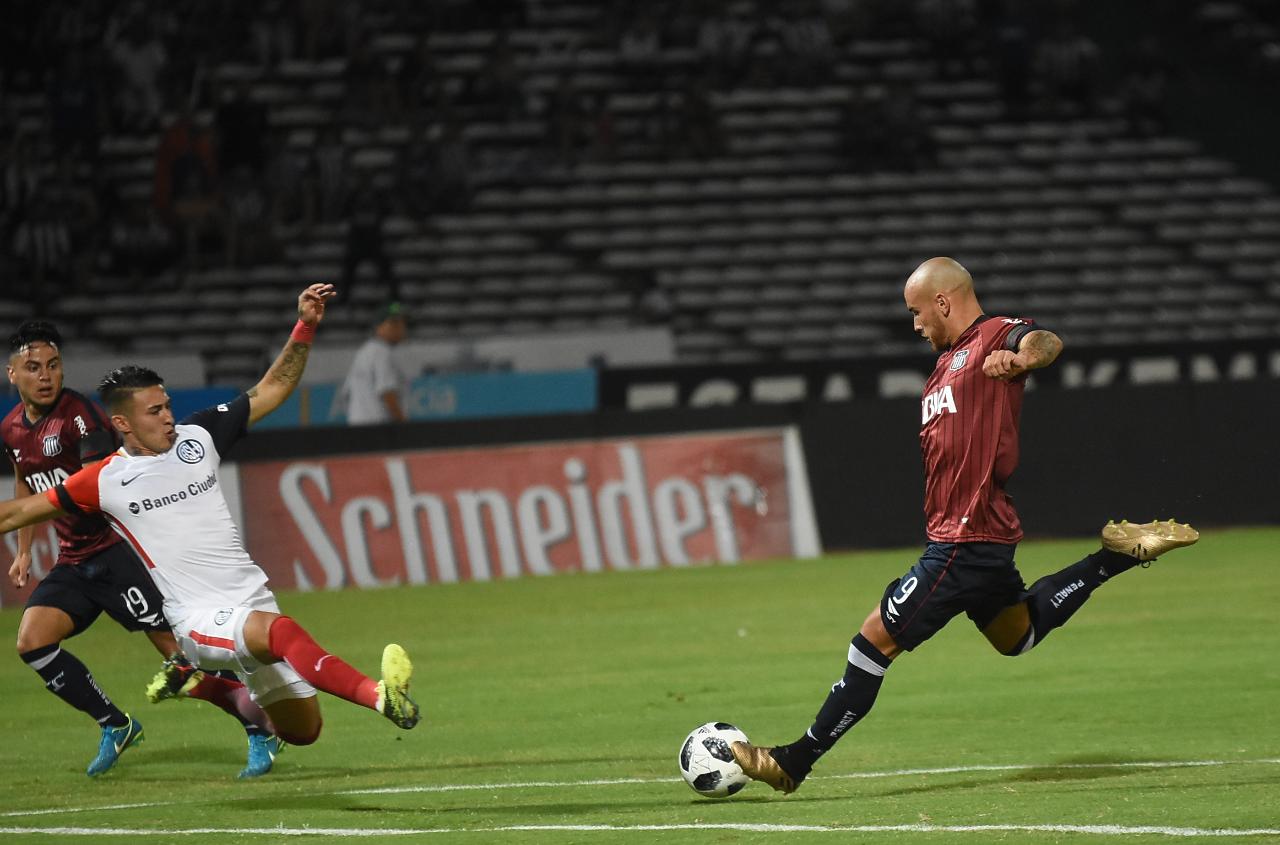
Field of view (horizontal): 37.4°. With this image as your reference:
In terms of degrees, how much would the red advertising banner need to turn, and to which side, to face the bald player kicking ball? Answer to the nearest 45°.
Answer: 0° — it already faces them

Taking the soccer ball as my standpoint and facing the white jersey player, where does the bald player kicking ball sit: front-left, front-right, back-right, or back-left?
back-right

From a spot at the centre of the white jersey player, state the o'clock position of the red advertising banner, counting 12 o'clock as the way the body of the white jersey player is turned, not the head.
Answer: The red advertising banner is roughly at 8 o'clock from the white jersey player.

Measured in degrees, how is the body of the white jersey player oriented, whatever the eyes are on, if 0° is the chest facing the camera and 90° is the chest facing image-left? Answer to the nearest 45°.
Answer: approximately 315°

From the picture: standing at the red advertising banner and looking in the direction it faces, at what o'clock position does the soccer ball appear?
The soccer ball is roughly at 12 o'clock from the red advertising banner.

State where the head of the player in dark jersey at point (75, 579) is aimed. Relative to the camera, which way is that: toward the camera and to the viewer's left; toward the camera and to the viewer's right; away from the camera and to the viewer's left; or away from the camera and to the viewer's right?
toward the camera and to the viewer's right

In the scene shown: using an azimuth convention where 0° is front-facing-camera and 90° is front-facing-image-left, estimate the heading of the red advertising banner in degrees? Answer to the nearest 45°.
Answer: approximately 0°
